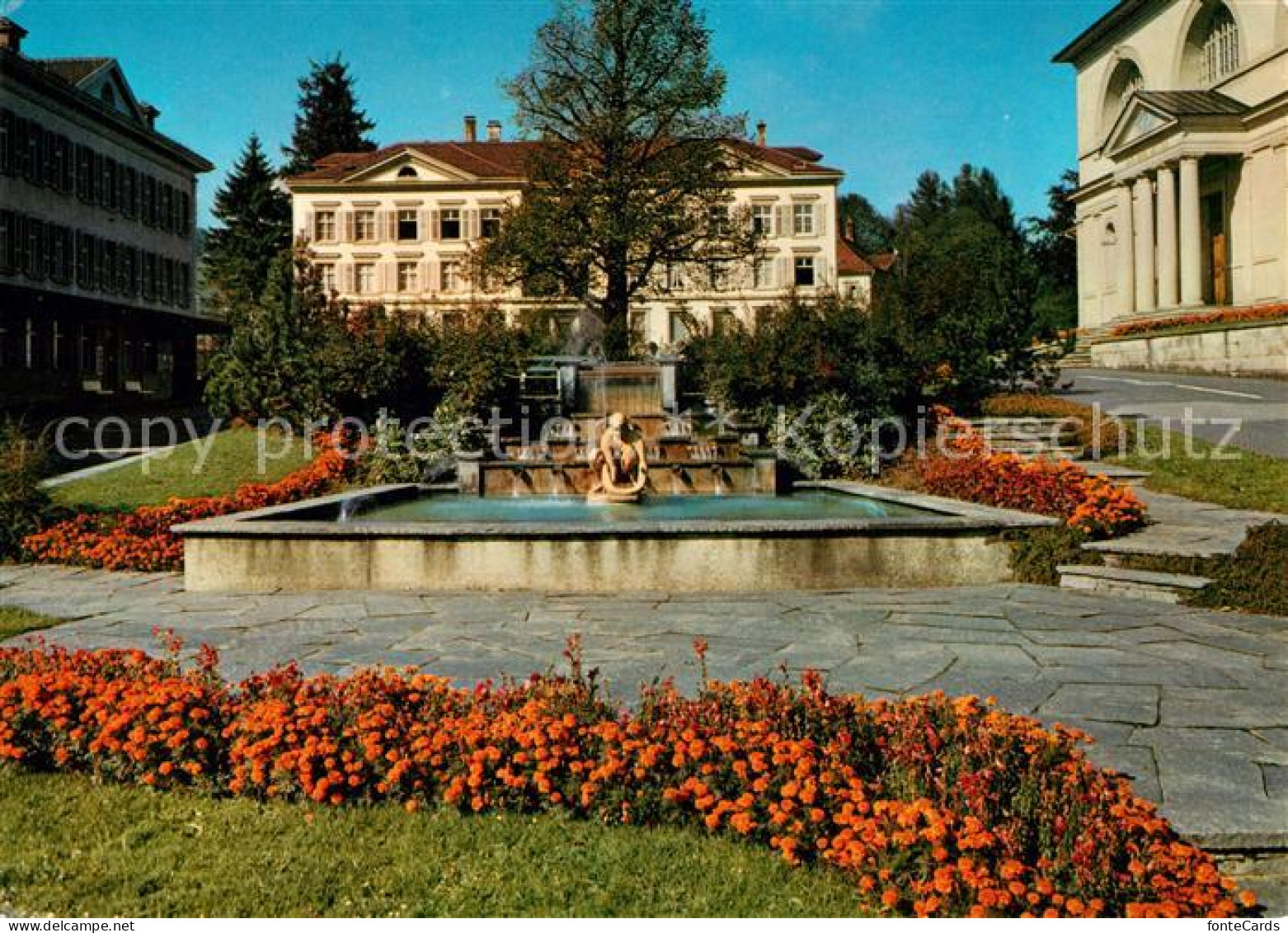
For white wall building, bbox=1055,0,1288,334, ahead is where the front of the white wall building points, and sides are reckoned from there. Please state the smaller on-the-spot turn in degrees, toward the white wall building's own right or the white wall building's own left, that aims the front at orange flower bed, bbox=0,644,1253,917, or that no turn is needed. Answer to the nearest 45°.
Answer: approximately 45° to the white wall building's own left

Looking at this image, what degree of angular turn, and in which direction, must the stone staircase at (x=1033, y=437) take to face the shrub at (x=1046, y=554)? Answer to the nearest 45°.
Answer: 0° — it already faces it

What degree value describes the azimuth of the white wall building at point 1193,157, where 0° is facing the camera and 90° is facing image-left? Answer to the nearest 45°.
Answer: approximately 45°

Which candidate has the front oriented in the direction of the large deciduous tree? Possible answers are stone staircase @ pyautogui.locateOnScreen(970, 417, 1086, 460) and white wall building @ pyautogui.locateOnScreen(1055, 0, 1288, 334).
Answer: the white wall building

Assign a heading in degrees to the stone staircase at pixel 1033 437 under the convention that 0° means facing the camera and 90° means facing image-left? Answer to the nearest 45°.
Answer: approximately 0°
